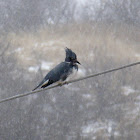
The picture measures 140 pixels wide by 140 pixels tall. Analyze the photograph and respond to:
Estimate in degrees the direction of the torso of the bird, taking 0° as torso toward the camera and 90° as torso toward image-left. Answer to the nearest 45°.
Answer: approximately 270°
